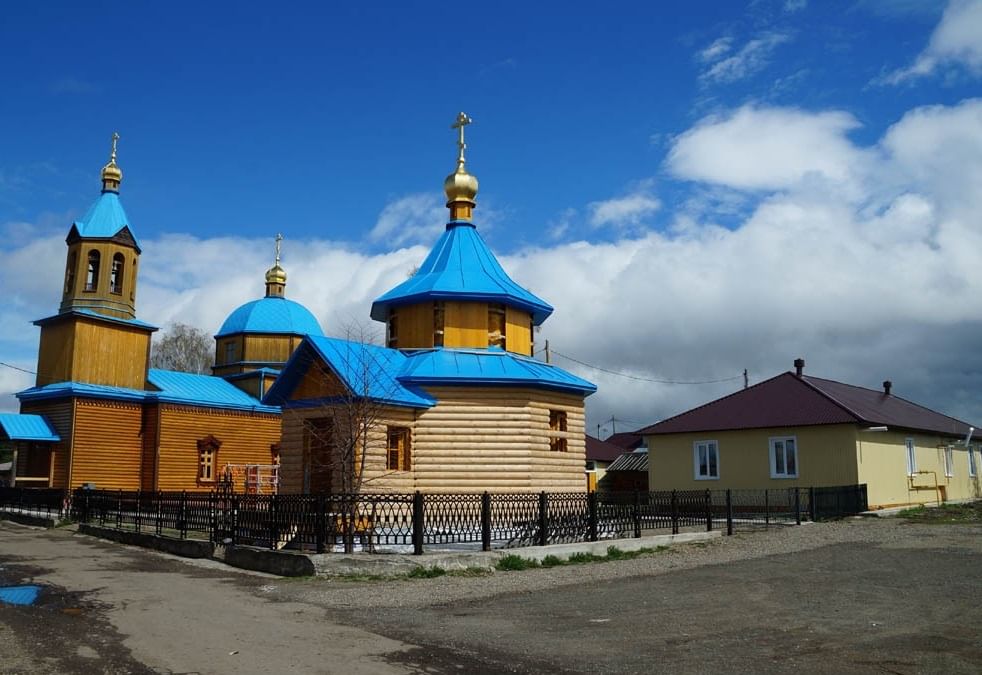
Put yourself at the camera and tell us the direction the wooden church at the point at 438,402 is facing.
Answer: facing the viewer and to the left of the viewer

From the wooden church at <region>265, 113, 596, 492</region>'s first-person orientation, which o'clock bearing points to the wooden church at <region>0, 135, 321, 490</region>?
the wooden church at <region>0, 135, 321, 490</region> is roughly at 3 o'clock from the wooden church at <region>265, 113, 596, 492</region>.

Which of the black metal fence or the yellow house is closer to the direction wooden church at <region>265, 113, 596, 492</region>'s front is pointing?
the black metal fence

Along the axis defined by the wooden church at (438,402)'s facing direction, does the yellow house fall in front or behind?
behind
